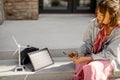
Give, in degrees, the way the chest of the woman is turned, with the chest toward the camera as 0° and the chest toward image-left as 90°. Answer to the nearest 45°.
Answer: approximately 45°

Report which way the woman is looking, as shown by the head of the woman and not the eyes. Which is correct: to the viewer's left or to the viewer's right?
to the viewer's left
